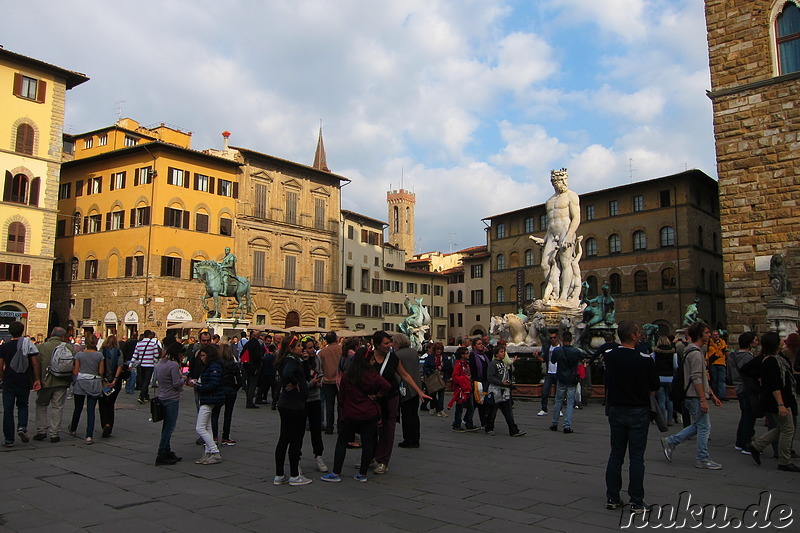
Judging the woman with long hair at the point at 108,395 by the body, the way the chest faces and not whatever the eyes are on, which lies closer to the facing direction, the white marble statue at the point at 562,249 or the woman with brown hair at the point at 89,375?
the white marble statue

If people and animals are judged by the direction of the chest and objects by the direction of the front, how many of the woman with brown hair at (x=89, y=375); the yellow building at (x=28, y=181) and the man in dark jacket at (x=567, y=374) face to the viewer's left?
0

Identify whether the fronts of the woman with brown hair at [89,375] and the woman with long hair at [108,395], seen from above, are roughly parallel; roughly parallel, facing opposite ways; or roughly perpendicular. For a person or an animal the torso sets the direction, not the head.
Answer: roughly parallel

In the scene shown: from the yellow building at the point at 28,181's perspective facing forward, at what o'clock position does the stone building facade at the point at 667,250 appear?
The stone building facade is roughly at 11 o'clock from the yellow building.

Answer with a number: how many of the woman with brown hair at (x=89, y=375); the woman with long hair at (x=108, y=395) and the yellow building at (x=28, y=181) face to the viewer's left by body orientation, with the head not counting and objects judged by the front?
0

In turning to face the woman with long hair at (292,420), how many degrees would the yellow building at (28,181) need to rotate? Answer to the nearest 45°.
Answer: approximately 45° to its right

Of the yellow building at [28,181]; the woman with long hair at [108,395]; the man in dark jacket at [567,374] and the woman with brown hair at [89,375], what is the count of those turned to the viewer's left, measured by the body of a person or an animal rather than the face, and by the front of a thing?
0
